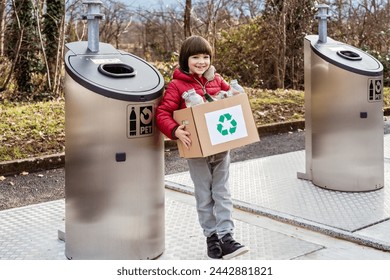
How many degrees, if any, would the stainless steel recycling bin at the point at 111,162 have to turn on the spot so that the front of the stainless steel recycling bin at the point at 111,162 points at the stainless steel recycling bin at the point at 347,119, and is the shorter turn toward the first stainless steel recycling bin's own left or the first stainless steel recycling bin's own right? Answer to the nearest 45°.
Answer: approximately 90° to the first stainless steel recycling bin's own left

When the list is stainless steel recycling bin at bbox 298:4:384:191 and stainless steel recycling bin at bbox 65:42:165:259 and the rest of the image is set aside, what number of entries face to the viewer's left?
0

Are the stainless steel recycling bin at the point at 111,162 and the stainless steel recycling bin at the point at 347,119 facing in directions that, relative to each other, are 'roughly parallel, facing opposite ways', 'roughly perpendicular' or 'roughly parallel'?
roughly parallel

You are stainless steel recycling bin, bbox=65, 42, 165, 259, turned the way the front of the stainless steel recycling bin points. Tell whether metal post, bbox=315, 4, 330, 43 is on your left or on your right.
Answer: on your left

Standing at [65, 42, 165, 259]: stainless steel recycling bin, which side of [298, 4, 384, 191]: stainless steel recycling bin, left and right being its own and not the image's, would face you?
right

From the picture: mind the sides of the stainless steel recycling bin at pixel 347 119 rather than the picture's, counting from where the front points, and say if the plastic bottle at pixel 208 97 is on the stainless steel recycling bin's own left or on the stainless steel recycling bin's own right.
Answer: on the stainless steel recycling bin's own right

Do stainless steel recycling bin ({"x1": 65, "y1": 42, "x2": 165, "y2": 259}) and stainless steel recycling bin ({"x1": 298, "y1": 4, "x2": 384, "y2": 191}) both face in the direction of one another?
no

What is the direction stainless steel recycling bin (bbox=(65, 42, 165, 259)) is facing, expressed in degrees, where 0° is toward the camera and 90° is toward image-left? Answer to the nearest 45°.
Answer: approximately 315°

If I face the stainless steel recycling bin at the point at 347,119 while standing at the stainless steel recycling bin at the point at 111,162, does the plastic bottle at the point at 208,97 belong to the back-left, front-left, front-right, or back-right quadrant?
front-right

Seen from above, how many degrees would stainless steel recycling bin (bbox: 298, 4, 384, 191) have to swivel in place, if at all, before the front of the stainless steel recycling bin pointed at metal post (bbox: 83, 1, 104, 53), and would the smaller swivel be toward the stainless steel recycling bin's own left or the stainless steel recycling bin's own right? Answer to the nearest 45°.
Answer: approximately 90° to the stainless steel recycling bin's own right
